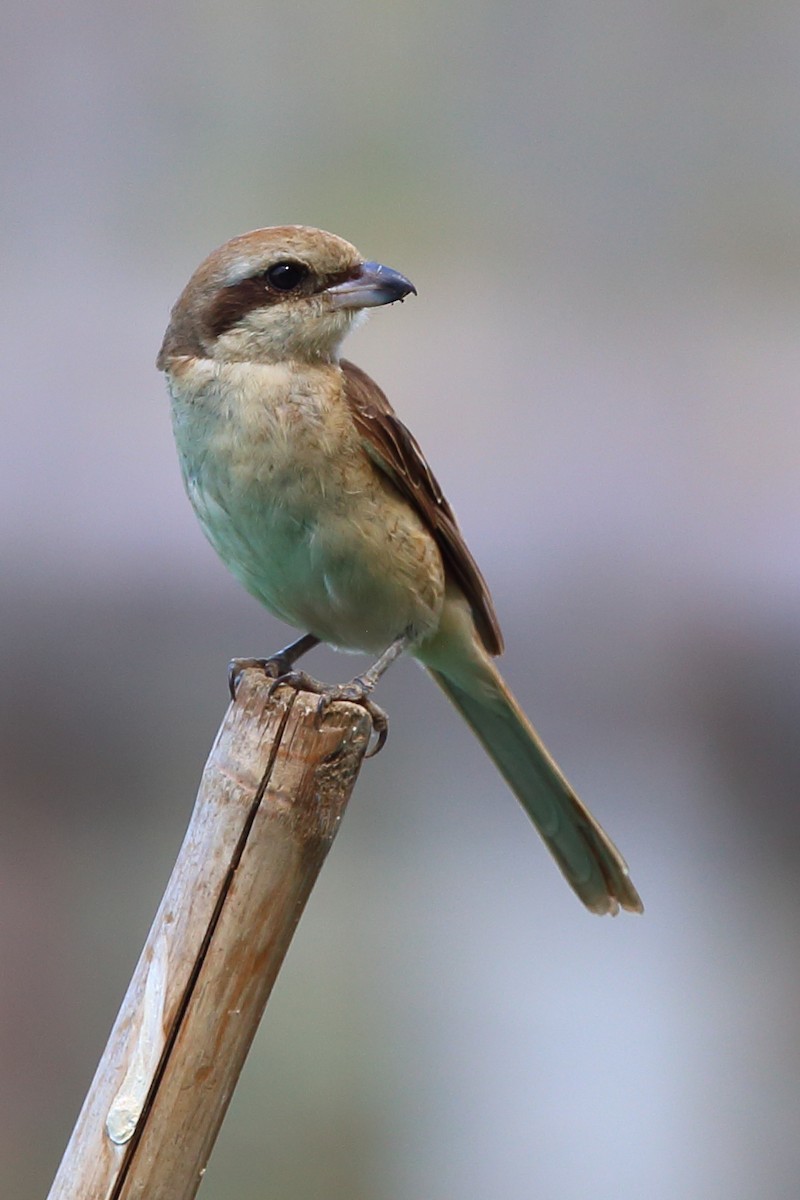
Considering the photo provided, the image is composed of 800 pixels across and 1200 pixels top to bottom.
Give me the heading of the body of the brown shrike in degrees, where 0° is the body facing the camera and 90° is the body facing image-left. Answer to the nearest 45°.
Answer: approximately 45°
